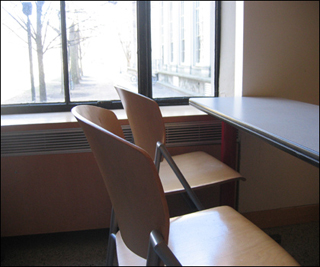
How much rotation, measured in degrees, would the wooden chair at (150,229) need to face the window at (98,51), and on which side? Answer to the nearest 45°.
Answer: approximately 45° to its left

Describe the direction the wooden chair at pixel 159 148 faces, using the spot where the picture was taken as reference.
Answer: facing away from the viewer and to the right of the viewer

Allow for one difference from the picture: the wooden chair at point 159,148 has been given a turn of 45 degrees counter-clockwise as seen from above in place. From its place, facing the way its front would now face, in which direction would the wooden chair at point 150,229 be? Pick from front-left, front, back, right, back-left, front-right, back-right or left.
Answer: back

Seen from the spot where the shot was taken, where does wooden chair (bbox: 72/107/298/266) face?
facing away from the viewer and to the right of the viewer

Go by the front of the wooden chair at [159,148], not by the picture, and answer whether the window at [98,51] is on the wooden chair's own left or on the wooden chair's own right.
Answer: on the wooden chair's own left

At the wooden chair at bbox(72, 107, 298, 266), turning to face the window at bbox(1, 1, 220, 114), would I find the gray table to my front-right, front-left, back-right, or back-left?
front-right
